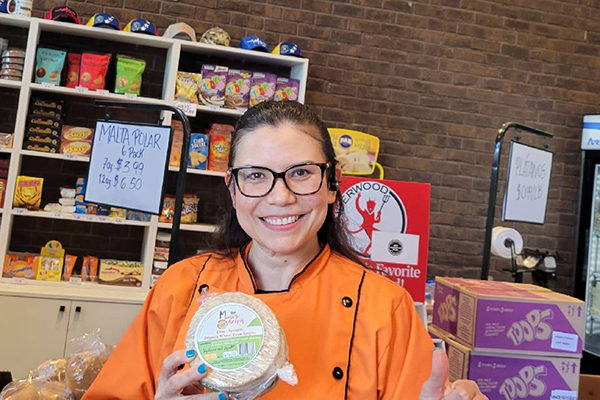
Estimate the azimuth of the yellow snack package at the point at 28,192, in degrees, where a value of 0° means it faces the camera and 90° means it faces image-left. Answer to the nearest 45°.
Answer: approximately 0°

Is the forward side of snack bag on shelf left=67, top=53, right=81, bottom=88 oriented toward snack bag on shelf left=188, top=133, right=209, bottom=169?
no

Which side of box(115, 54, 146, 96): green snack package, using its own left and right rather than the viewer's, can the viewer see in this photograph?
front

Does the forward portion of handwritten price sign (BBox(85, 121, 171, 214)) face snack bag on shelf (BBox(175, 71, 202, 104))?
no

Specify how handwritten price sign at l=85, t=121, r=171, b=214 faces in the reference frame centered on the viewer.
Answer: facing the viewer

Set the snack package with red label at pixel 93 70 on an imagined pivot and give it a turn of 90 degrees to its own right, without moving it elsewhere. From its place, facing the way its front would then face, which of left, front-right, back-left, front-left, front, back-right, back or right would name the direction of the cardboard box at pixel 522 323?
back-left

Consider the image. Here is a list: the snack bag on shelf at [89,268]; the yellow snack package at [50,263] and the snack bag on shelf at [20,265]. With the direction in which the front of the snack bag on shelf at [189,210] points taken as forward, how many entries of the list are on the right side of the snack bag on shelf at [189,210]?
3

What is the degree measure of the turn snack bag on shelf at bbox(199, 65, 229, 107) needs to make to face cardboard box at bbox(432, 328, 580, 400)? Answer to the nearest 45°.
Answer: approximately 45° to its left

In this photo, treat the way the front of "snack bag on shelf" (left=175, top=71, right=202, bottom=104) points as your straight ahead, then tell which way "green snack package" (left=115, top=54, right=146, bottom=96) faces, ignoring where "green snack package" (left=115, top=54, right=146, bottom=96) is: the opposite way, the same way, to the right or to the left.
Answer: the same way

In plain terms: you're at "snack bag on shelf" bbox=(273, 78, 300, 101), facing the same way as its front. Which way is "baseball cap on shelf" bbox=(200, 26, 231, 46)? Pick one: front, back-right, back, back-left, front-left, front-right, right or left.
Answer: right

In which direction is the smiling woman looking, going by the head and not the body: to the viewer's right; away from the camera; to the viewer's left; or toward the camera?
toward the camera

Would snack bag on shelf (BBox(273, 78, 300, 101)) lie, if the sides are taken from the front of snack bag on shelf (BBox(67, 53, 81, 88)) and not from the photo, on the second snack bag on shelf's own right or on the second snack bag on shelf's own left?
on the second snack bag on shelf's own left

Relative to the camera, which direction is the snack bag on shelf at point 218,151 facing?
toward the camera
